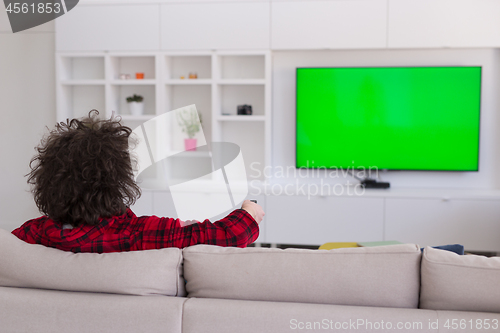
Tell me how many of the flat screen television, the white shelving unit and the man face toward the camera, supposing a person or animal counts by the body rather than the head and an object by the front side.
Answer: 2

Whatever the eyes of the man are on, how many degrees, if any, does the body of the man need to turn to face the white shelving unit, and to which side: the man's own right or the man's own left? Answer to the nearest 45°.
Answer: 0° — they already face it

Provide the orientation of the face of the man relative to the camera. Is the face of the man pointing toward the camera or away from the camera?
away from the camera

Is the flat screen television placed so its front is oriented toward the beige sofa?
yes

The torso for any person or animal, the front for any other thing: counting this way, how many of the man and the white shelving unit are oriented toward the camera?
1

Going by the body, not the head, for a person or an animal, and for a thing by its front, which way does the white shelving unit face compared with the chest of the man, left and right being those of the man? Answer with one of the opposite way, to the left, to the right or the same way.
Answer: the opposite way

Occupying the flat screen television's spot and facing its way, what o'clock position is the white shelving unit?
The white shelving unit is roughly at 3 o'clock from the flat screen television.

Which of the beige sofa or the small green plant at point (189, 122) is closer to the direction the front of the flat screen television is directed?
the beige sofa

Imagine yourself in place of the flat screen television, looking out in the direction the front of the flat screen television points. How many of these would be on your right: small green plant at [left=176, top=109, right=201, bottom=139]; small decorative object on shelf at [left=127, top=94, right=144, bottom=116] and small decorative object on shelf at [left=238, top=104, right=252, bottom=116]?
3

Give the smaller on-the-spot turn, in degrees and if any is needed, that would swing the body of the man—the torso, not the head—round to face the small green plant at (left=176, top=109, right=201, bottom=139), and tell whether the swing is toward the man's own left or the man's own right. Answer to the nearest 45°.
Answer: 0° — they already face it

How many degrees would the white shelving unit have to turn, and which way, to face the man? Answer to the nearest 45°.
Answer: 0° — it already faces them

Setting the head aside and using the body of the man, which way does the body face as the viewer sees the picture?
away from the camera

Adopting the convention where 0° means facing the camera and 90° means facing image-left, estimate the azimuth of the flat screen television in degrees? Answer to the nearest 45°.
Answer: approximately 0°

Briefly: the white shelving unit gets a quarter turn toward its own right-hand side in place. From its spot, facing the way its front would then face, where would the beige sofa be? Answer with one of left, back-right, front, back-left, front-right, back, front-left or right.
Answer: left

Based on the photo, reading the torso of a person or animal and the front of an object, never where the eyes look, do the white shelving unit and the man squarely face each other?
yes

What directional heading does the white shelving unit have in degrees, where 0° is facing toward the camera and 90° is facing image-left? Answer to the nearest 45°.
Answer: approximately 0°
